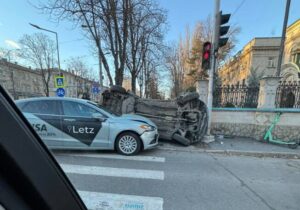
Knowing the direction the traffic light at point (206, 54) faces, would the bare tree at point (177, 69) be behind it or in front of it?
behind

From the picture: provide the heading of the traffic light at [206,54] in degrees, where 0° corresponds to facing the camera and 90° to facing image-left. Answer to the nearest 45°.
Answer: approximately 0°

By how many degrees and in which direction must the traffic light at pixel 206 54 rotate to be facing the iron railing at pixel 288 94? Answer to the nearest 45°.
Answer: approximately 135° to its left

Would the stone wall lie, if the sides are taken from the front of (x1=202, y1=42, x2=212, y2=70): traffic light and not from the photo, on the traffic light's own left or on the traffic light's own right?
on the traffic light's own left
